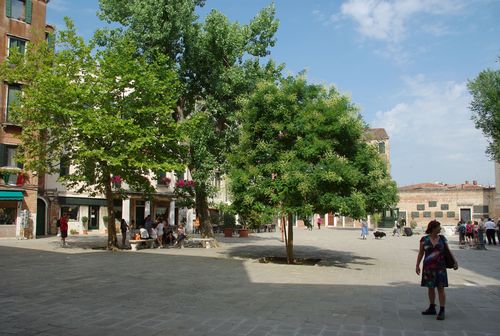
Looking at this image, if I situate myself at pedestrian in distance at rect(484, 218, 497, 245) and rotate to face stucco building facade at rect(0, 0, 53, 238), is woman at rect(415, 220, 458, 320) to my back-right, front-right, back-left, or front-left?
front-left

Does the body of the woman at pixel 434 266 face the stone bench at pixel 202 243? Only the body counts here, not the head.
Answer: no

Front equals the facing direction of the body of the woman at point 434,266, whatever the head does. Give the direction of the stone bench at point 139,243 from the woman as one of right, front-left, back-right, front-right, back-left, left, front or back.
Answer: back-right

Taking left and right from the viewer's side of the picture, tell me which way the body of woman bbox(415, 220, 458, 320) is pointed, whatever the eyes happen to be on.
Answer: facing the viewer

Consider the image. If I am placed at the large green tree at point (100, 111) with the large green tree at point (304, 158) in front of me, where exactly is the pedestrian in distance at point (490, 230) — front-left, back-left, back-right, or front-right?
front-left

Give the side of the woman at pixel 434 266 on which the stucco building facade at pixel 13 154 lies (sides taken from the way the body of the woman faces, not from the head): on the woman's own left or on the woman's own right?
on the woman's own right

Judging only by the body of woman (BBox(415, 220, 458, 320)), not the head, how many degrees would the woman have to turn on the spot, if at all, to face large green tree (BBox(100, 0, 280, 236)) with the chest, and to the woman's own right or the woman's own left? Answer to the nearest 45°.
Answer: approximately 135° to the woman's own right

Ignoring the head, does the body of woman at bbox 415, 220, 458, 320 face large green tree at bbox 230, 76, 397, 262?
no

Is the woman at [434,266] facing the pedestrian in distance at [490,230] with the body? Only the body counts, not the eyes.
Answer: no

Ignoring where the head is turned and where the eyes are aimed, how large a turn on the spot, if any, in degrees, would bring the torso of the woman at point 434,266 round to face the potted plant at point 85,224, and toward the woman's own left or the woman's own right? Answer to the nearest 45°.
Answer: approximately 135° to the woman's own right

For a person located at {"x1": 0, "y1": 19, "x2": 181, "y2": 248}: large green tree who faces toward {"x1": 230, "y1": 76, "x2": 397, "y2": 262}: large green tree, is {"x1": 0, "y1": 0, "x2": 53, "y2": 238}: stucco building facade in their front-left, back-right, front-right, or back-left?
back-left

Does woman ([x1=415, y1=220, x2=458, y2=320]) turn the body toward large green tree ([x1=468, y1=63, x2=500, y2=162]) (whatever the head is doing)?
no

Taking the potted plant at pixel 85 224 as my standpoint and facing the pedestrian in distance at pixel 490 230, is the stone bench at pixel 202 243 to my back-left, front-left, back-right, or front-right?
front-right
